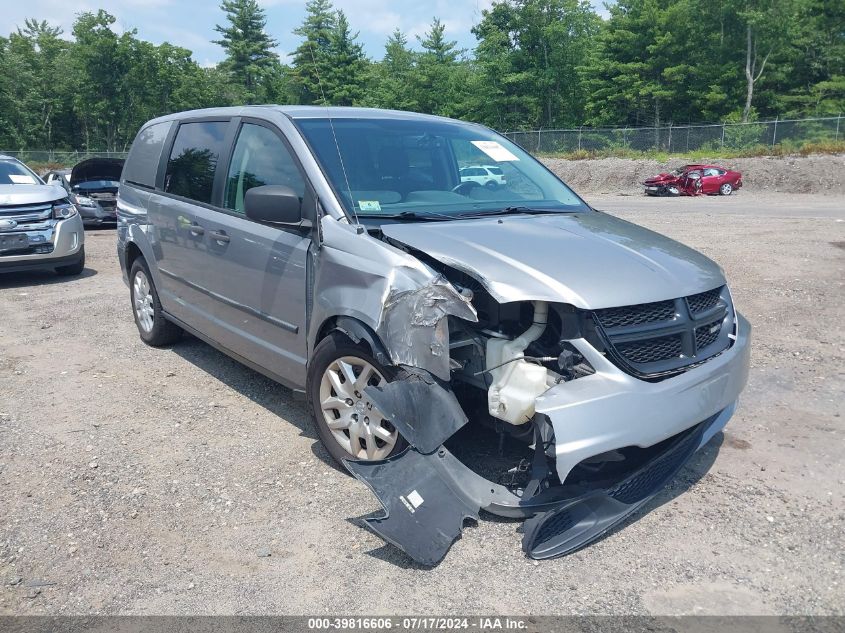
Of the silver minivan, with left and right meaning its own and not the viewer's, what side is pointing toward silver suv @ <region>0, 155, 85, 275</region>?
back

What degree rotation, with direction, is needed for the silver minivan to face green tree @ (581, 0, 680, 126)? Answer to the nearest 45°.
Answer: approximately 135° to its left

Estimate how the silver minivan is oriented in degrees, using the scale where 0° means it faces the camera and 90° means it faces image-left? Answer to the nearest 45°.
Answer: approximately 315°

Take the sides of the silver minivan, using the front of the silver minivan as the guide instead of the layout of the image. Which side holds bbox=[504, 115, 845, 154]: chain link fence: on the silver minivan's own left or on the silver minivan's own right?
on the silver minivan's own left

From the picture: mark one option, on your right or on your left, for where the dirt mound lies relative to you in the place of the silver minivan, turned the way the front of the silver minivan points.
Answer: on your left
